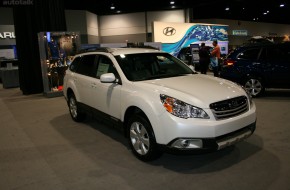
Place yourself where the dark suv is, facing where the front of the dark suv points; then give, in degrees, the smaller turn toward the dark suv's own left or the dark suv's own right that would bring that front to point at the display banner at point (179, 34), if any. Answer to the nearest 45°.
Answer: approximately 135° to the dark suv's own left

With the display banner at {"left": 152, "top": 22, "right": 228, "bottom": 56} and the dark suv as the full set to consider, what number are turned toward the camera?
1

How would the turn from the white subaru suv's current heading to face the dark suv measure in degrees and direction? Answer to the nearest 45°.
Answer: approximately 90° to its left

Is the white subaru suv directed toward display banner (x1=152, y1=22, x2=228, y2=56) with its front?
no

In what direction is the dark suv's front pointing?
to the viewer's right

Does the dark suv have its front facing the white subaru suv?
no

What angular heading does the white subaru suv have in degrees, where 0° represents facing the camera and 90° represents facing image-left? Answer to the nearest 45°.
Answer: approximately 315°

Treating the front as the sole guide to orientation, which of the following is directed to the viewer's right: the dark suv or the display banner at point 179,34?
the dark suv

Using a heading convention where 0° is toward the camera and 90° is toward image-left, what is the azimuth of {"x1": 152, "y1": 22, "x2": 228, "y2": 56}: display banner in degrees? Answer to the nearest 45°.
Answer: approximately 0°

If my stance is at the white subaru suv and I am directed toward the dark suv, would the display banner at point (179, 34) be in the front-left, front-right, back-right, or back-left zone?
front-left

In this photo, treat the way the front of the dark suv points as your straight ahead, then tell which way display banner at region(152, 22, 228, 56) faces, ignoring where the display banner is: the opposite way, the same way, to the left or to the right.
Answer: to the right

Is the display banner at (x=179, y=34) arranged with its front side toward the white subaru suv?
yes

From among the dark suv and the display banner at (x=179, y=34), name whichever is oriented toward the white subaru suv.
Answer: the display banner

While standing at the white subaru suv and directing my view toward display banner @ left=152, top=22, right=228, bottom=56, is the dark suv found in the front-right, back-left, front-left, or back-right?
front-right
